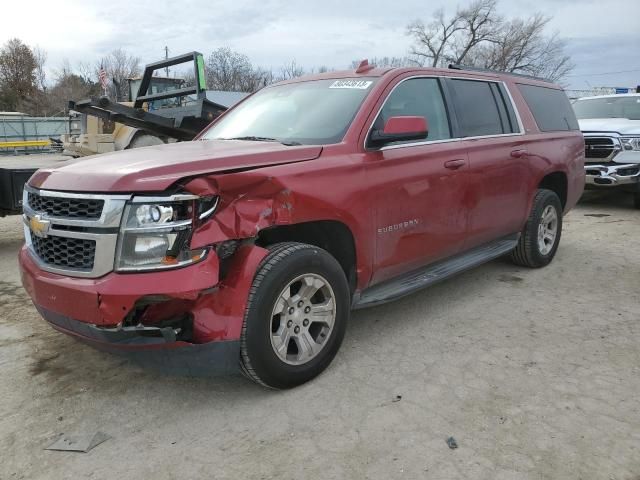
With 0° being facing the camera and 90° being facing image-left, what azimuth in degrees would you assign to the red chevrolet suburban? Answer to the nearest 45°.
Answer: approximately 45°

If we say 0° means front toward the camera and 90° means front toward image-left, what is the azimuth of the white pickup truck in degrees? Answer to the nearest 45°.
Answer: approximately 45°

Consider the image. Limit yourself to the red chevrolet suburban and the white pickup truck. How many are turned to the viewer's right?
0

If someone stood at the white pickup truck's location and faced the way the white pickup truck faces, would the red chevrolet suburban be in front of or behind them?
in front

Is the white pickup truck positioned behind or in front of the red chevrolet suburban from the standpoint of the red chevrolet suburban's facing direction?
behind
